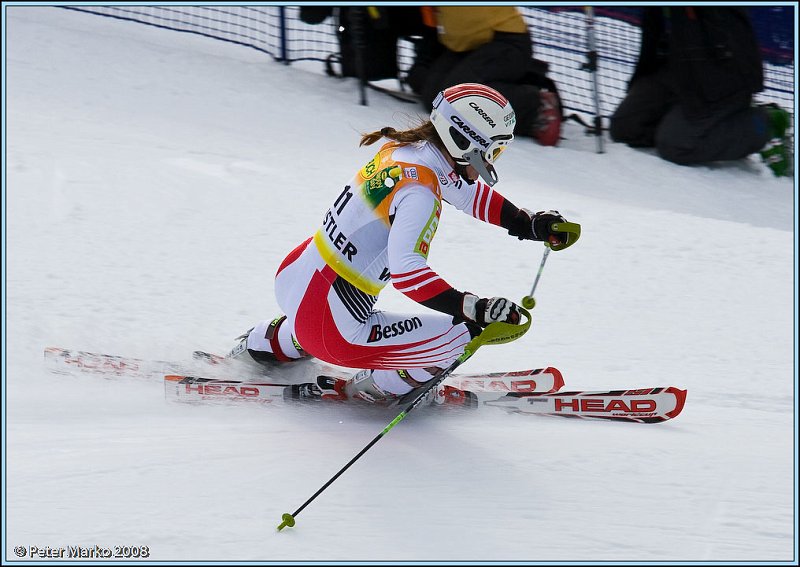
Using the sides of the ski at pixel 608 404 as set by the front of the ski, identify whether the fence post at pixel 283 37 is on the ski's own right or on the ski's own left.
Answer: on the ski's own left

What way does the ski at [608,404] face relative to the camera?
to the viewer's right

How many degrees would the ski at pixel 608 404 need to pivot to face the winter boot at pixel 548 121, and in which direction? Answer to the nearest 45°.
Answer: approximately 90° to its left

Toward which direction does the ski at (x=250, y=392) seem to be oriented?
to the viewer's right

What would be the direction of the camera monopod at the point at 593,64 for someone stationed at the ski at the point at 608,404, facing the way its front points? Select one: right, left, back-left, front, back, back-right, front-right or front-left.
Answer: left
